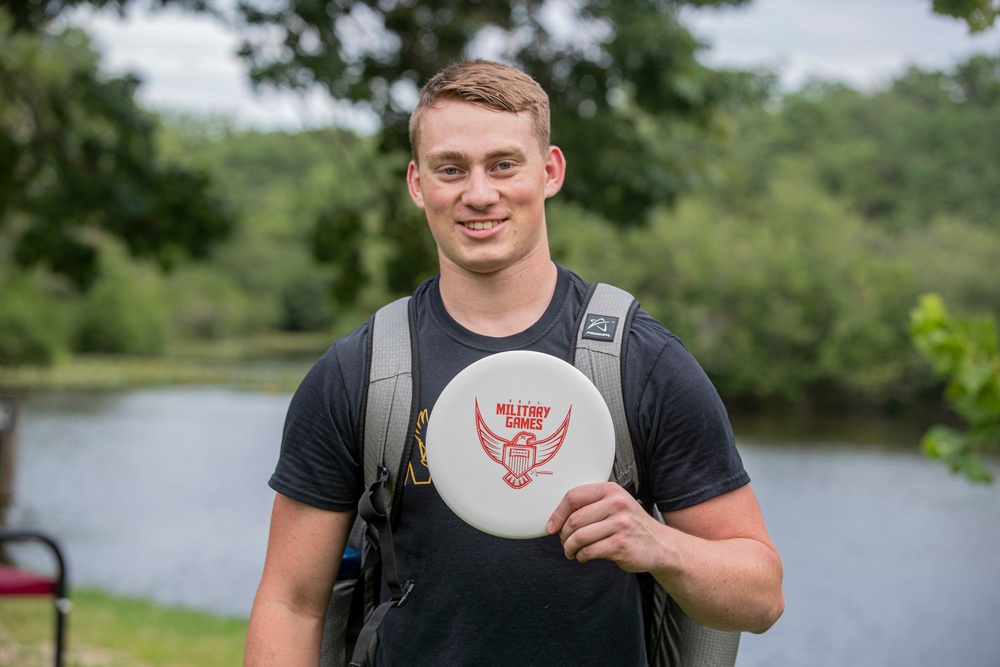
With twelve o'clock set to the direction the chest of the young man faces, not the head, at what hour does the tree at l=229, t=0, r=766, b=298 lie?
The tree is roughly at 6 o'clock from the young man.

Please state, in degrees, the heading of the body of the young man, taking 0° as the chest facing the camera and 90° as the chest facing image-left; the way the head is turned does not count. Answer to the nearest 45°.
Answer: approximately 0°

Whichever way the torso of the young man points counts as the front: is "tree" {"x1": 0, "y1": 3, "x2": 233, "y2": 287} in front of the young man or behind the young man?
behind

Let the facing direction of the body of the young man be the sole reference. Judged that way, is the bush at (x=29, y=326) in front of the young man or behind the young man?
behind
